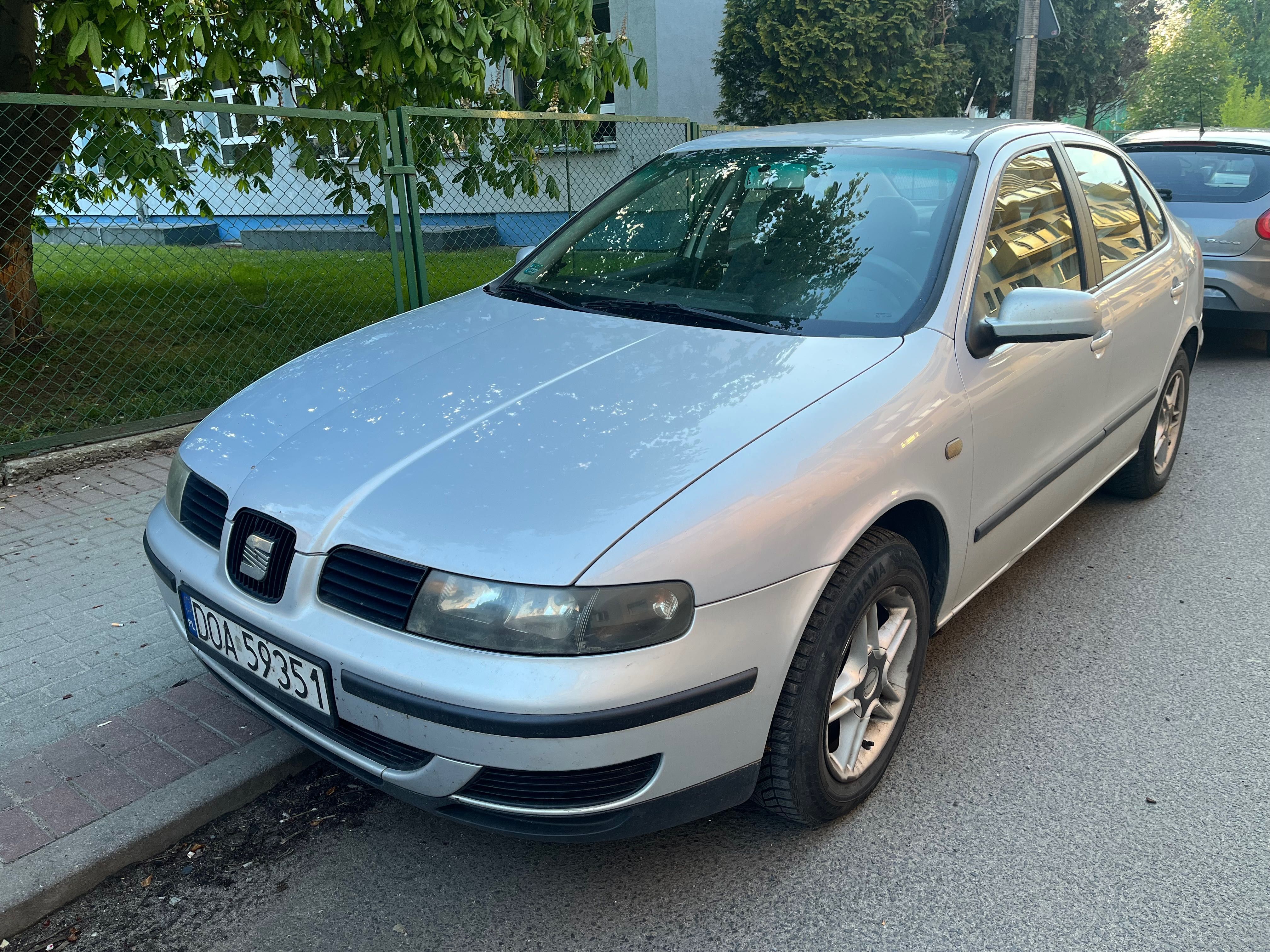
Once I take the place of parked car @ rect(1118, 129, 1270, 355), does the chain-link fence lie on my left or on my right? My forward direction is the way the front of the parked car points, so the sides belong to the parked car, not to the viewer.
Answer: on my left

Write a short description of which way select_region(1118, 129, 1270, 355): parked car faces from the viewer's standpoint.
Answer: facing away from the viewer

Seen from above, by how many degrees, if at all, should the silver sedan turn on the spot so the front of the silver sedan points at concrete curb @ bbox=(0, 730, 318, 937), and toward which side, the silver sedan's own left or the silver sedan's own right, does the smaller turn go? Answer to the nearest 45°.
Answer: approximately 45° to the silver sedan's own right

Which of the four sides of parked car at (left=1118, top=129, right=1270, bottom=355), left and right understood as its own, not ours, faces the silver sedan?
back

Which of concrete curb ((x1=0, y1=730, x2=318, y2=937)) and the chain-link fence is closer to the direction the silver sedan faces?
the concrete curb

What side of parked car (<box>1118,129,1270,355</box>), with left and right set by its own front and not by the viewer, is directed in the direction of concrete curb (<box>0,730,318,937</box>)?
back

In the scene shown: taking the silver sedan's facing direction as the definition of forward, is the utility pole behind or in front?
behind

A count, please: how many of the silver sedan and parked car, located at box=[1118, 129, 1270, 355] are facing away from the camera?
1

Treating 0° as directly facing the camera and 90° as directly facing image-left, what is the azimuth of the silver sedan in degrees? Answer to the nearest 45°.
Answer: approximately 45°

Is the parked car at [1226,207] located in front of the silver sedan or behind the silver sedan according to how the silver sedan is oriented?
behind

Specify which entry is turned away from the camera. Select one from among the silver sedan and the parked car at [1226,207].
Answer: the parked car

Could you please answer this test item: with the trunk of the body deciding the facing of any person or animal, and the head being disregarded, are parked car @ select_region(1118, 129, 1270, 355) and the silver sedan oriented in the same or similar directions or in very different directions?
very different directions

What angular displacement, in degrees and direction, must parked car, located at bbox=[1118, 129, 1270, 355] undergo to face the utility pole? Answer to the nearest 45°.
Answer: approximately 45° to its left
